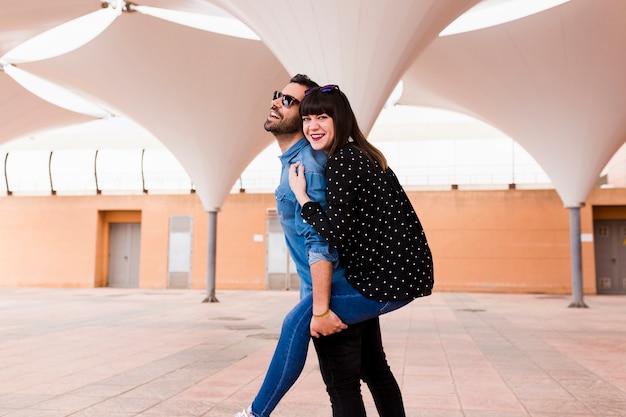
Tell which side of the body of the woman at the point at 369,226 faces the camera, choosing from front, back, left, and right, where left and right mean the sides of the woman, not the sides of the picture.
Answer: left

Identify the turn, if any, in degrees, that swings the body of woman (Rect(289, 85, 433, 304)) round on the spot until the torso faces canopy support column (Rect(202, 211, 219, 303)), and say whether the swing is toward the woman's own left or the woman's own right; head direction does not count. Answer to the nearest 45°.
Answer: approximately 90° to the woman's own right

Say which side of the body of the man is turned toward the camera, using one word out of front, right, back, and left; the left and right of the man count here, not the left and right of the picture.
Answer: left

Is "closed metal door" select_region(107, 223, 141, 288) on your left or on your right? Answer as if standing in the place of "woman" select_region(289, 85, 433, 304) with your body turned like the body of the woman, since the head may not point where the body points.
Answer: on your right

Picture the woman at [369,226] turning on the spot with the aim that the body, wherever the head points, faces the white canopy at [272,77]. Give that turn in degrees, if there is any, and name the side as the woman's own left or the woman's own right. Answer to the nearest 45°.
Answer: approximately 90° to the woman's own right

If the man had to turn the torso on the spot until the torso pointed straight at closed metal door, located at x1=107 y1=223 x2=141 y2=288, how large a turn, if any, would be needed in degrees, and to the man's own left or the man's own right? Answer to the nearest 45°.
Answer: approximately 90° to the man's own right
